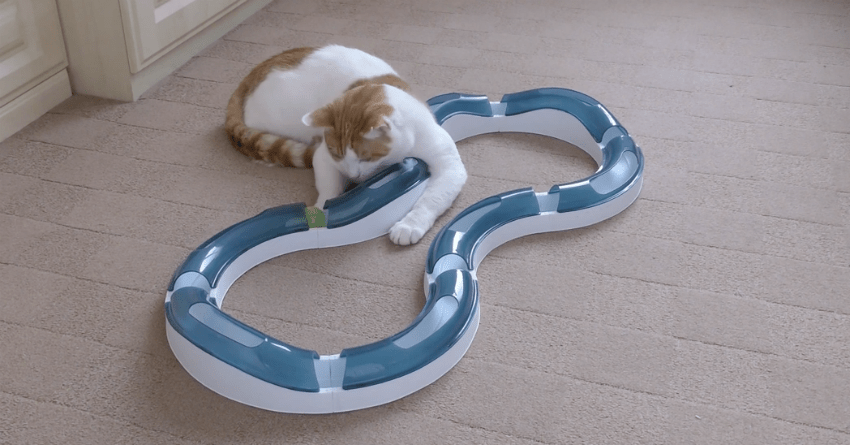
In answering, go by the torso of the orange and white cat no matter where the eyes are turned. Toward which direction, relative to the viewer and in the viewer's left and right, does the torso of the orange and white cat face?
facing the viewer and to the right of the viewer

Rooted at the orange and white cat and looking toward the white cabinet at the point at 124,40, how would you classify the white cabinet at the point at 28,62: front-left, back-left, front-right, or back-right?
front-left

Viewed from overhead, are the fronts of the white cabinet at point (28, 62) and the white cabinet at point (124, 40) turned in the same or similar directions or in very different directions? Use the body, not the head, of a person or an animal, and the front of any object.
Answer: same or similar directions

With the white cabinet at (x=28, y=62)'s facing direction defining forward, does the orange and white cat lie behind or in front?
in front

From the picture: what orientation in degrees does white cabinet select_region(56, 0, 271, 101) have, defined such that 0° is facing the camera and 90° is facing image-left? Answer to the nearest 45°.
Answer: approximately 315°

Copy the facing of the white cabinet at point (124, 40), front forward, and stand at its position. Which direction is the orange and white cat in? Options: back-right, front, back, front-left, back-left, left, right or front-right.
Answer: front

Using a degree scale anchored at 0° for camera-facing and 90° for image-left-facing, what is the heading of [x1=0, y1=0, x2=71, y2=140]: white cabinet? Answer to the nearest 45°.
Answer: approximately 315°

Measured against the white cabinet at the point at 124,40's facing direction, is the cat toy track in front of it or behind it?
in front

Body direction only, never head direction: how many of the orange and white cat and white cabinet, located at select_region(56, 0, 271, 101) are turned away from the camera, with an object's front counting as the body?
0

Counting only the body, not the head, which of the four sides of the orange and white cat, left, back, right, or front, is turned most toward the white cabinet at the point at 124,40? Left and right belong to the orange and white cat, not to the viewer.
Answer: back

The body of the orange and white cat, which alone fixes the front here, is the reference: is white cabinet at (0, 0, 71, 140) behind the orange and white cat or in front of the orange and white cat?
behind
